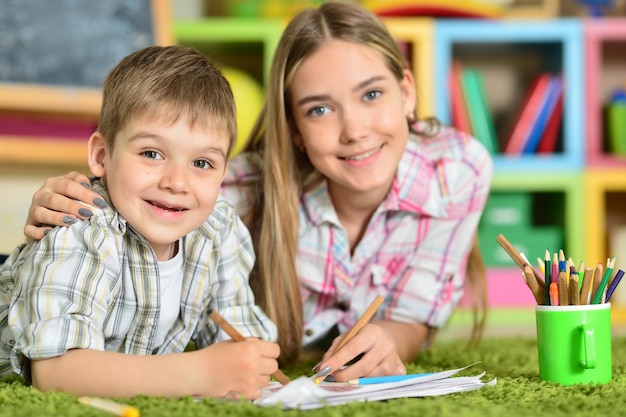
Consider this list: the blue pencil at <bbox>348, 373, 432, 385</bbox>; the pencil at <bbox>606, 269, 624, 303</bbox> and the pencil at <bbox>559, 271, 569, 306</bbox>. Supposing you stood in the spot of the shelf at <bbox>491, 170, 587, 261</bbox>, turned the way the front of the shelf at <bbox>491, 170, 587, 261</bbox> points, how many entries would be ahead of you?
3

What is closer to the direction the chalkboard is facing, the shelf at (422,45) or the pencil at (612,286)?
the pencil

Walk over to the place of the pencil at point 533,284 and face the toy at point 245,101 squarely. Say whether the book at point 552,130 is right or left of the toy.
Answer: right

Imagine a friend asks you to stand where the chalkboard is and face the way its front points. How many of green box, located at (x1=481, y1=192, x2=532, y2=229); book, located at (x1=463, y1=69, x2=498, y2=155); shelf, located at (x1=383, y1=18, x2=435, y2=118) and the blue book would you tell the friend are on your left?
4

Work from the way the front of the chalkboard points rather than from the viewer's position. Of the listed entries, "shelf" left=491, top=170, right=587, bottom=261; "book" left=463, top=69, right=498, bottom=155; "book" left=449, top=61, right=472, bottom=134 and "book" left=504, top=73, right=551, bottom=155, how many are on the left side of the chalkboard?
4

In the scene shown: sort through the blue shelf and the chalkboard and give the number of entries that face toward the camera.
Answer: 2

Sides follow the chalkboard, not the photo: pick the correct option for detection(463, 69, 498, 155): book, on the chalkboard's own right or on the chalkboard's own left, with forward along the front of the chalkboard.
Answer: on the chalkboard's own left

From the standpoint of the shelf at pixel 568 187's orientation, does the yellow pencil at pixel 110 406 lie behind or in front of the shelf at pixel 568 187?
in front

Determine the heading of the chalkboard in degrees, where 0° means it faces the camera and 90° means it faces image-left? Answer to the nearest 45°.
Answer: approximately 0°

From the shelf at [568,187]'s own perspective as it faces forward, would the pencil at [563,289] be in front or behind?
in front

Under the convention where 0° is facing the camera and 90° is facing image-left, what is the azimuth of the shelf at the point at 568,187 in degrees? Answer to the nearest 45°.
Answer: approximately 0°

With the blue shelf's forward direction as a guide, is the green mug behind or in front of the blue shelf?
in front
